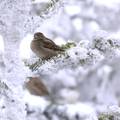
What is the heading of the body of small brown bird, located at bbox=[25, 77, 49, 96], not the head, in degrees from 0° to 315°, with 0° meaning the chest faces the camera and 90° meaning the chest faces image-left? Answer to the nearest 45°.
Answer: approximately 90°
